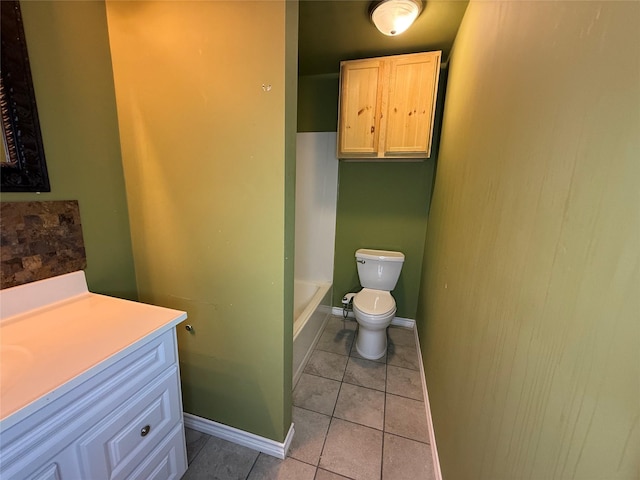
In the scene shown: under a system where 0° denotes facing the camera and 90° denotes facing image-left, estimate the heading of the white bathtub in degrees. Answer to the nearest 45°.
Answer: approximately 270°

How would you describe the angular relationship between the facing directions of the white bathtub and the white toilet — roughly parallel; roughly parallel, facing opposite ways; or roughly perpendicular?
roughly perpendicular

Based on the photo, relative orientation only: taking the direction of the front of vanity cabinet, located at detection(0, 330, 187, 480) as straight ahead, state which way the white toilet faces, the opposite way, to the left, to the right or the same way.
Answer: to the right

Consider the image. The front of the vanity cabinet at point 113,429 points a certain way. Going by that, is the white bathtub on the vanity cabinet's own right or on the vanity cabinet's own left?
on the vanity cabinet's own left

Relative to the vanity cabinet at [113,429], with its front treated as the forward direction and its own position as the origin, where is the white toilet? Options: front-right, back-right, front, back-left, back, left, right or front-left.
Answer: front-left

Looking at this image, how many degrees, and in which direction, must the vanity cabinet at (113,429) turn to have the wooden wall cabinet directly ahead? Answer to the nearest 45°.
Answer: approximately 45° to its left

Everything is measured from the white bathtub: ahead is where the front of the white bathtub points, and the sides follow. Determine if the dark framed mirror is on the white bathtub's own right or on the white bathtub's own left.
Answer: on the white bathtub's own right

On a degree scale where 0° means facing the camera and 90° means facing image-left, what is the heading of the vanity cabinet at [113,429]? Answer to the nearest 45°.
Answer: approximately 315°

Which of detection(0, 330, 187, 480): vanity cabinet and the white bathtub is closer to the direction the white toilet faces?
the vanity cabinet

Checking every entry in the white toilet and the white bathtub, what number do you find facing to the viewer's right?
1
